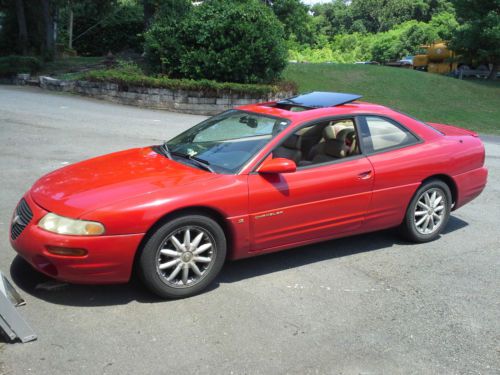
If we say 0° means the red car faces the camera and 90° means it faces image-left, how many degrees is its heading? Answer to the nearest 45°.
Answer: approximately 45°

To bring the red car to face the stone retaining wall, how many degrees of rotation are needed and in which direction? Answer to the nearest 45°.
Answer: approximately 135° to its right

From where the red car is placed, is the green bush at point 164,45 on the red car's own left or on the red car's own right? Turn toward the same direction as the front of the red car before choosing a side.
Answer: on the red car's own right

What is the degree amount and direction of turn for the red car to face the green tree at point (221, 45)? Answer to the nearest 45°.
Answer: approximately 135° to its right

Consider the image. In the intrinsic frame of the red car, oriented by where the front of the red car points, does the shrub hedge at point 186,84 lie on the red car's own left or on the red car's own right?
on the red car's own right

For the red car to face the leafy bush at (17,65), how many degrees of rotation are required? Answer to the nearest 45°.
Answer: approximately 90° to its right
